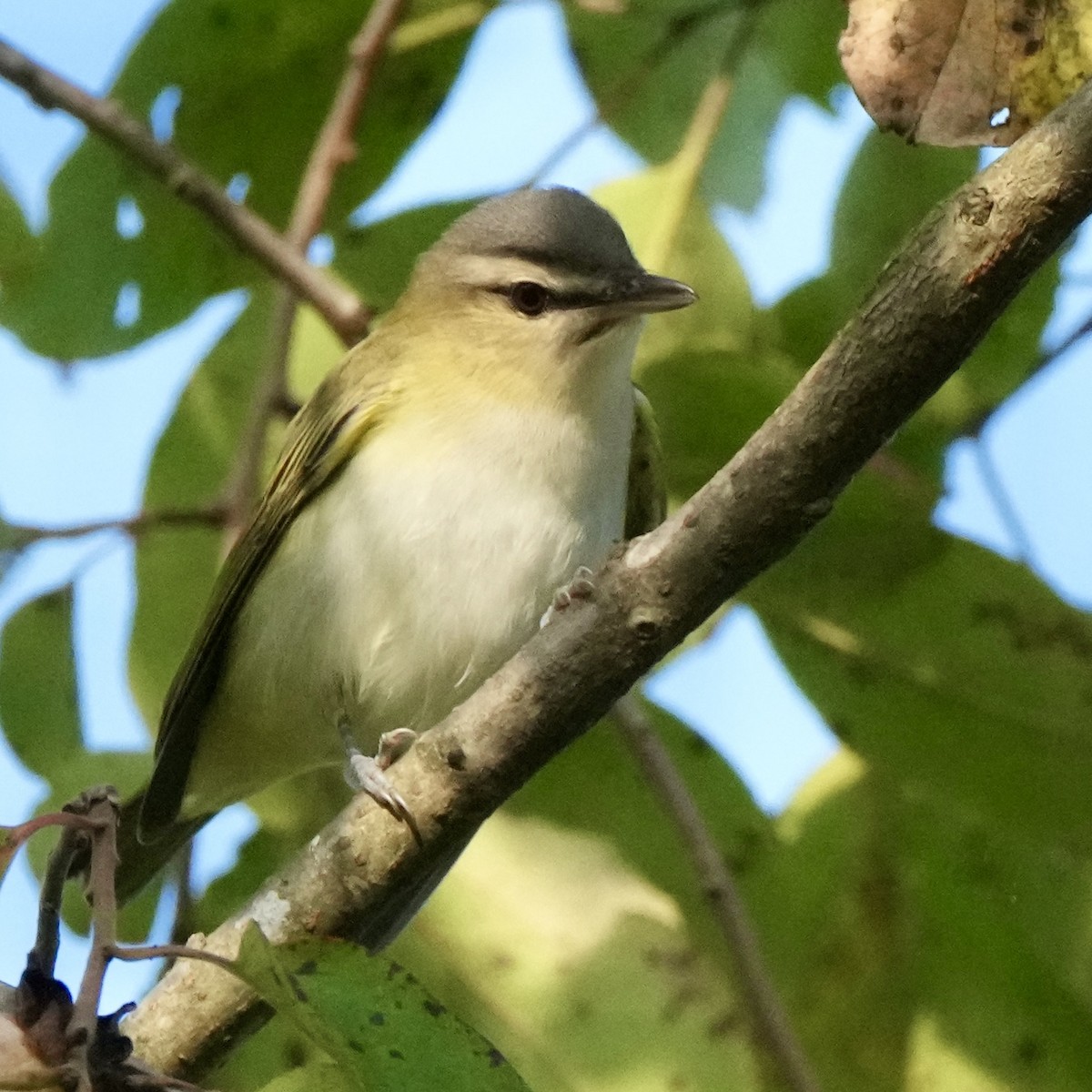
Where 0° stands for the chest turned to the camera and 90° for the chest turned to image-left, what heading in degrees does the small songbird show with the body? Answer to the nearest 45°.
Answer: approximately 315°

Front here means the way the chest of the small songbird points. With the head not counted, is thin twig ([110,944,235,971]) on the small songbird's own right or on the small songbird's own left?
on the small songbird's own right

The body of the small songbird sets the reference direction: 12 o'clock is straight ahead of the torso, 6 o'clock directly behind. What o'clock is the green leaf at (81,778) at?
The green leaf is roughly at 4 o'clock from the small songbird.
